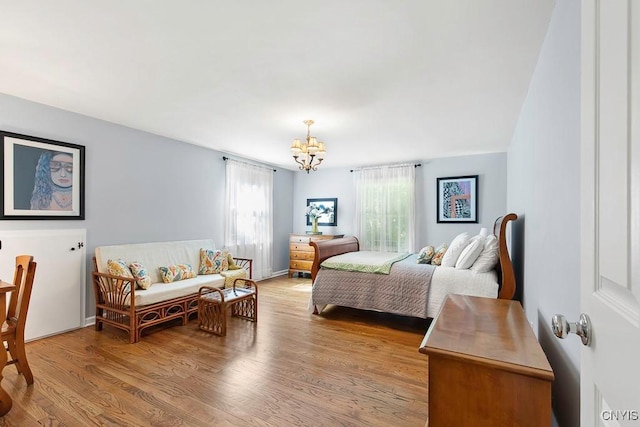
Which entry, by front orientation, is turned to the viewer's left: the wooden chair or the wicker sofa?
the wooden chair

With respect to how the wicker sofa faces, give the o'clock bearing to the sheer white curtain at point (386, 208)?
The sheer white curtain is roughly at 10 o'clock from the wicker sofa.

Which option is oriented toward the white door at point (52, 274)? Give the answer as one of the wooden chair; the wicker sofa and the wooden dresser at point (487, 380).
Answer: the wooden dresser

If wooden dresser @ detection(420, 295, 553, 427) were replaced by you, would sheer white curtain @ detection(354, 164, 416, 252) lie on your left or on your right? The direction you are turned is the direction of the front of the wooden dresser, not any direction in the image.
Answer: on your right

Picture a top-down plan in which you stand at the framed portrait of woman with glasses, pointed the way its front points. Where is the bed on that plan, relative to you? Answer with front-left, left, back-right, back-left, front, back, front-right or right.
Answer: front

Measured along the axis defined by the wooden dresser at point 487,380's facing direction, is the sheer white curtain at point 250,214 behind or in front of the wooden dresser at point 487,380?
in front

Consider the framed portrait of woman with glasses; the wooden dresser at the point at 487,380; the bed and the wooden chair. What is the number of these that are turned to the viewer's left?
3

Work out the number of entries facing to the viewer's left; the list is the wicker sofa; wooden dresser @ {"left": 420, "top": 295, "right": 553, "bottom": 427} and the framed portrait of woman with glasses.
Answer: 1

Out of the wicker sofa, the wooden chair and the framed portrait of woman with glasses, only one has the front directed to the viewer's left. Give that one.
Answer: the wooden chair

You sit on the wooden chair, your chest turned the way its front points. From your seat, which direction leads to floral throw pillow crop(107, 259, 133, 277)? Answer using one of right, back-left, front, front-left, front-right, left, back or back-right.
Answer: back-right

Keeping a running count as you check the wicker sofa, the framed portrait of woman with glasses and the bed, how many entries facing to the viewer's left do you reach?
1

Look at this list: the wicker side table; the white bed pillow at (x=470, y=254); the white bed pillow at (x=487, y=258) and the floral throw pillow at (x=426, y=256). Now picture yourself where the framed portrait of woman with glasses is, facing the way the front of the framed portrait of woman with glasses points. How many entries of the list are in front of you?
4

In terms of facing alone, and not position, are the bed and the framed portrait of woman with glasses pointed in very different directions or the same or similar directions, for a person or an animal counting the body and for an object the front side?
very different directions

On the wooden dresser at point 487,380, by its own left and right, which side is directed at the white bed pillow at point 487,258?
right

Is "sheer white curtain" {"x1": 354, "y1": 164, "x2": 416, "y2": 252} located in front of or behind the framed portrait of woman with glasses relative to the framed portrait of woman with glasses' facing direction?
in front

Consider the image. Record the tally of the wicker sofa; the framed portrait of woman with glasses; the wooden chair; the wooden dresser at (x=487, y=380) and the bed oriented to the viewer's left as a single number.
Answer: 3

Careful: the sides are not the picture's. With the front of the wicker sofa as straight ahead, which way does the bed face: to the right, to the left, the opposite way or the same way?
the opposite way

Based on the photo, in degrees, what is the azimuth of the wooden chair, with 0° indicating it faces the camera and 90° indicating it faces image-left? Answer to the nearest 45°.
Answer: approximately 90°

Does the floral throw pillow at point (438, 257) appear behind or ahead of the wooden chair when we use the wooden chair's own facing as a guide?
behind
